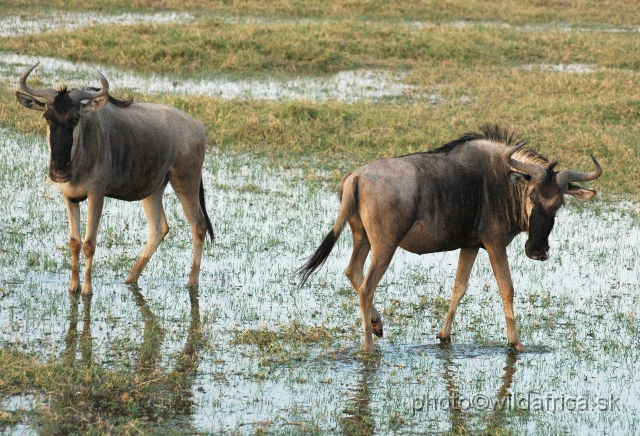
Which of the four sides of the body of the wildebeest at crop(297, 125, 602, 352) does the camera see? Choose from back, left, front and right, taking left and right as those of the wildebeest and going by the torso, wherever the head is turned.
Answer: right

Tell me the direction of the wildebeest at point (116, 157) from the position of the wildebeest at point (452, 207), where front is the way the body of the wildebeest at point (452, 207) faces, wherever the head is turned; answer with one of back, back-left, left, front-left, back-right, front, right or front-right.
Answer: back

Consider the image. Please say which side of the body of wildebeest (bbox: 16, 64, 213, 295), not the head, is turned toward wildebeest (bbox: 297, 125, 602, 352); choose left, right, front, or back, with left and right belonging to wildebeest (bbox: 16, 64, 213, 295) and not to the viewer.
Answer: left

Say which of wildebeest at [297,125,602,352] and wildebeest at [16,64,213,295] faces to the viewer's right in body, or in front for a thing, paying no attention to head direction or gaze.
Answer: wildebeest at [297,125,602,352]

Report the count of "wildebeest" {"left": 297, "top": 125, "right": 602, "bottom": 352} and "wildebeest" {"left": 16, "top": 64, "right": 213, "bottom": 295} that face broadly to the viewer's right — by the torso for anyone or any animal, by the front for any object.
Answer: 1

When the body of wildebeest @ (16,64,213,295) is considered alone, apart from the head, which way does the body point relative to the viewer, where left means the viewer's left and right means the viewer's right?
facing the viewer and to the left of the viewer
